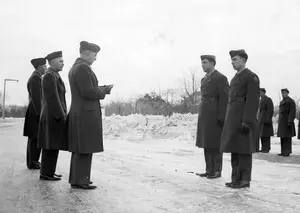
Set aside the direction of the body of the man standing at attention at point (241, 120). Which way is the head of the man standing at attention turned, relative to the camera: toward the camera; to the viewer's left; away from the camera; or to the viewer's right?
to the viewer's left

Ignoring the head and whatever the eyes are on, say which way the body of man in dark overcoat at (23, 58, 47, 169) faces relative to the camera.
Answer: to the viewer's right

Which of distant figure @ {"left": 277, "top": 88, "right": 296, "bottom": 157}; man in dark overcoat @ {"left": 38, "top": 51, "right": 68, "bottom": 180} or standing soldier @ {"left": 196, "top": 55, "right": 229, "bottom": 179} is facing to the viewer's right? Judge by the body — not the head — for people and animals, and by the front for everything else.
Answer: the man in dark overcoat

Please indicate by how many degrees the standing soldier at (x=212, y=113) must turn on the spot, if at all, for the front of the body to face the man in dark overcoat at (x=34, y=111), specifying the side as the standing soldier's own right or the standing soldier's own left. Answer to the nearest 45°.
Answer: approximately 45° to the standing soldier's own right

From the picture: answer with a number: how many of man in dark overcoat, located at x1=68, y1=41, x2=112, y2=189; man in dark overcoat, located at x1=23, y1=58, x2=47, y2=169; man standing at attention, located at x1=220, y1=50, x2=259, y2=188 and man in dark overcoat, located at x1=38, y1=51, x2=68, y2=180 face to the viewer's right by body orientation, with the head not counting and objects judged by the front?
3

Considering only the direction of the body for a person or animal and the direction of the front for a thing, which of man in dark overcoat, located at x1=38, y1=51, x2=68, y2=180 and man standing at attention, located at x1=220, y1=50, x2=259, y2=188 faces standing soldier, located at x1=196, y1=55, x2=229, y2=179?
the man in dark overcoat

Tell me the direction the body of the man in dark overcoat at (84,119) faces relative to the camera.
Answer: to the viewer's right

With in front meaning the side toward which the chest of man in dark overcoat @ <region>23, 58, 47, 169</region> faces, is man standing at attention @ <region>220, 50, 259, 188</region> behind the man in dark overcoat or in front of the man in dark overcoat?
in front

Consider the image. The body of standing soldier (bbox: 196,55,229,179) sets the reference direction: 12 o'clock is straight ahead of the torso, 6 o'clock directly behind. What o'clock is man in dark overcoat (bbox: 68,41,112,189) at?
The man in dark overcoat is roughly at 12 o'clock from the standing soldier.

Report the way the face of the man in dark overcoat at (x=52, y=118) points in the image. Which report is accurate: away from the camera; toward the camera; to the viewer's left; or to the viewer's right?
to the viewer's right

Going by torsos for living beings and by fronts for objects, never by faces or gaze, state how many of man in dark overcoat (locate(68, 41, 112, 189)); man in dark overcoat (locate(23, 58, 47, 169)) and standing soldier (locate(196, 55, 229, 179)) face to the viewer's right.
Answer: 2

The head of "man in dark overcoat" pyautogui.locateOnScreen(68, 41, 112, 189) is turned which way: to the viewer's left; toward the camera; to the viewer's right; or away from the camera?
to the viewer's right
